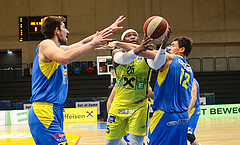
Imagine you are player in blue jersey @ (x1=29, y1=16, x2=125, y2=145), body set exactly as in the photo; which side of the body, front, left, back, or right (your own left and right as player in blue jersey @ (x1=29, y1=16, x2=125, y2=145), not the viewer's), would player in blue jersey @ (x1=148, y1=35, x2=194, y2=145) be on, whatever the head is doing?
front

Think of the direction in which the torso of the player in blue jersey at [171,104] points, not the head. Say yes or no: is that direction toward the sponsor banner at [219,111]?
no

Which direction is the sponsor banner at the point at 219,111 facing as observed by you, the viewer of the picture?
facing the viewer

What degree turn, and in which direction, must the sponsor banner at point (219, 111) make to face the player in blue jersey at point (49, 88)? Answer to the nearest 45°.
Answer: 0° — it already faces them

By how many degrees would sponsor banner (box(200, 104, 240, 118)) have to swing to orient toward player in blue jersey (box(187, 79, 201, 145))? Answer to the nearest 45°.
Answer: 0° — it already faces them

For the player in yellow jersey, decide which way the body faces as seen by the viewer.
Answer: toward the camera

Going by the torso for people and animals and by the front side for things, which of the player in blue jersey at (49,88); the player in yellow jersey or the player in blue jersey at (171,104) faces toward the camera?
the player in yellow jersey

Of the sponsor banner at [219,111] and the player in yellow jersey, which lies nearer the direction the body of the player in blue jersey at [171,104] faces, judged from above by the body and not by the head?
the player in yellow jersey

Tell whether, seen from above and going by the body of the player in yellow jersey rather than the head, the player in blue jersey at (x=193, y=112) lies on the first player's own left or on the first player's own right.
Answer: on the first player's own left

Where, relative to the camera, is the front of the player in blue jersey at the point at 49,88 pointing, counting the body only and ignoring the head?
to the viewer's right

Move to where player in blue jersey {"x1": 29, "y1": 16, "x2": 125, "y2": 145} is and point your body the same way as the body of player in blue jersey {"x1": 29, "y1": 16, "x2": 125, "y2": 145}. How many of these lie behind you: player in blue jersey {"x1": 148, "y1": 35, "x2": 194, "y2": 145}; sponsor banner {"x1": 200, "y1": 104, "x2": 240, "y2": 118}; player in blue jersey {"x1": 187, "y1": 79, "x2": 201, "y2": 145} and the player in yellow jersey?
0

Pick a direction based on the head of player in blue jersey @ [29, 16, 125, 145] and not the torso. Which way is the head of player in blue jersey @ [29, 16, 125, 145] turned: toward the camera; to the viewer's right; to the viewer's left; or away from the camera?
to the viewer's right

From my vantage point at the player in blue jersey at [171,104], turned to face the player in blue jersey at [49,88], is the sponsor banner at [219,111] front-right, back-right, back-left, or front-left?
back-right

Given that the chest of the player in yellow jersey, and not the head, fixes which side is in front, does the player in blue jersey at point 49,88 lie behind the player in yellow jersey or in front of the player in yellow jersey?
in front

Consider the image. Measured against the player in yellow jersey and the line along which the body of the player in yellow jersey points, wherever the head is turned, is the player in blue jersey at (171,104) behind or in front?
in front

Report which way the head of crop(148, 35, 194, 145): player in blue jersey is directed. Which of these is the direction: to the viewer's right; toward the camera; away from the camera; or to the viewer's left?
to the viewer's left
